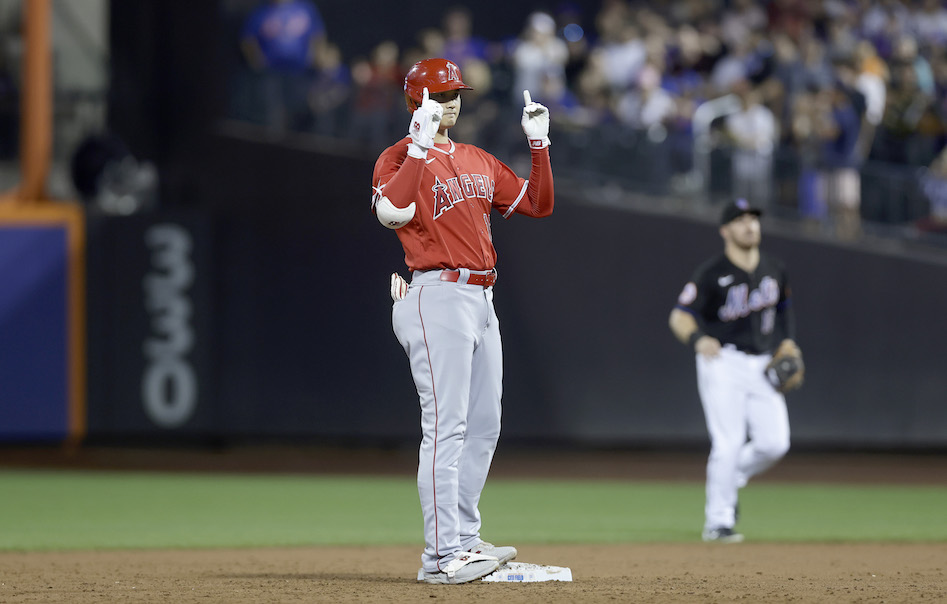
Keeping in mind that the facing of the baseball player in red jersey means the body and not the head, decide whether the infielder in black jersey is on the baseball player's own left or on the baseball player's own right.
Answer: on the baseball player's own left

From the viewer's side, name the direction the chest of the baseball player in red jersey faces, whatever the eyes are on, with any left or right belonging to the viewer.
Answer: facing the viewer and to the right of the viewer

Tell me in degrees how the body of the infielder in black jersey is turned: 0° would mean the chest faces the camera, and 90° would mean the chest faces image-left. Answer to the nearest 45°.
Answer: approximately 315°

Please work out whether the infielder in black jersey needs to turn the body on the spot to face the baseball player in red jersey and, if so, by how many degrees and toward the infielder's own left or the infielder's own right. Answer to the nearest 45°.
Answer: approximately 45° to the infielder's own right

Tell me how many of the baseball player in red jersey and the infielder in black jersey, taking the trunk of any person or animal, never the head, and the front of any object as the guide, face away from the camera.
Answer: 0

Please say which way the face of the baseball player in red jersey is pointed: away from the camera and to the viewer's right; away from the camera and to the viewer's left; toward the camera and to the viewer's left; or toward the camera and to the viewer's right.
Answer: toward the camera and to the viewer's right
